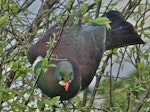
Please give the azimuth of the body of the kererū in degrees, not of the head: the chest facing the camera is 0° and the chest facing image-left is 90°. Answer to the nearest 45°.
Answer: approximately 45°
